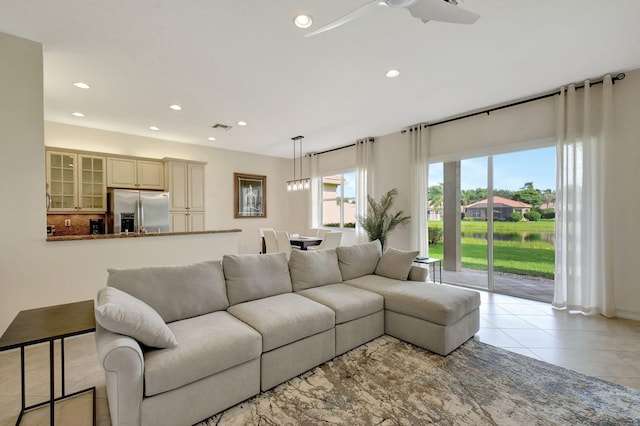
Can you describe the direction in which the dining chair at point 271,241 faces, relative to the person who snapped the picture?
facing away from the viewer and to the right of the viewer

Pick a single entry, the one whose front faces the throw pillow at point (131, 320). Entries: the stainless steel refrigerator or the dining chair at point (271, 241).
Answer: the stainless steel refrigerator

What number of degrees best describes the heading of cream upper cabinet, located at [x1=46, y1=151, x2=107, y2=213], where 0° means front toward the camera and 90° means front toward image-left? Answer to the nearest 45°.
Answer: approximately 0°

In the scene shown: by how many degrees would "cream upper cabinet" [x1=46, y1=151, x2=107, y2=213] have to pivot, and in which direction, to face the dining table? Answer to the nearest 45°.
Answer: approximately 45° to its left

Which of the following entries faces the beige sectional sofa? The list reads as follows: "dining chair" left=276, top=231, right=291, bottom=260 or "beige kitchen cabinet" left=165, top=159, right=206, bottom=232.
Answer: the beige kitchen cabinet

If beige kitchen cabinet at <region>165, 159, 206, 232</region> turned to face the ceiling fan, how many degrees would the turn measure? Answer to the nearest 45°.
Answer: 0° — it already faces it

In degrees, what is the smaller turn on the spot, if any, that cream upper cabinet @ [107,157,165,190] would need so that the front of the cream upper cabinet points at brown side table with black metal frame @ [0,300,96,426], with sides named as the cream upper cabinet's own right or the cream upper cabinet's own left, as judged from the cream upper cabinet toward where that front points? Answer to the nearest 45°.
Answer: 0° — it already faces it

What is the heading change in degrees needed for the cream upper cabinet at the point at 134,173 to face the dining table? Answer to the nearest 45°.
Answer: approximately 45° to its left

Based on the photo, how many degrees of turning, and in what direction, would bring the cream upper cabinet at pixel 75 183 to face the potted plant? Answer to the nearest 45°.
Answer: approximately 45° to its left

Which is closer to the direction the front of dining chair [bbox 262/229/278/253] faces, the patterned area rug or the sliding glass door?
the sliding glass door

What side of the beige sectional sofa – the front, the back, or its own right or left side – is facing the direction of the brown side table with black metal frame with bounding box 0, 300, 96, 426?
right

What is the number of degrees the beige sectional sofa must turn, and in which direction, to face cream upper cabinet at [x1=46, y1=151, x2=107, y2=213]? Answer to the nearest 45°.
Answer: approximately 180°

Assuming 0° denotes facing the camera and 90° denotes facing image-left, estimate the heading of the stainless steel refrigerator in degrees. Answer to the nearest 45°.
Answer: approximately 0°
